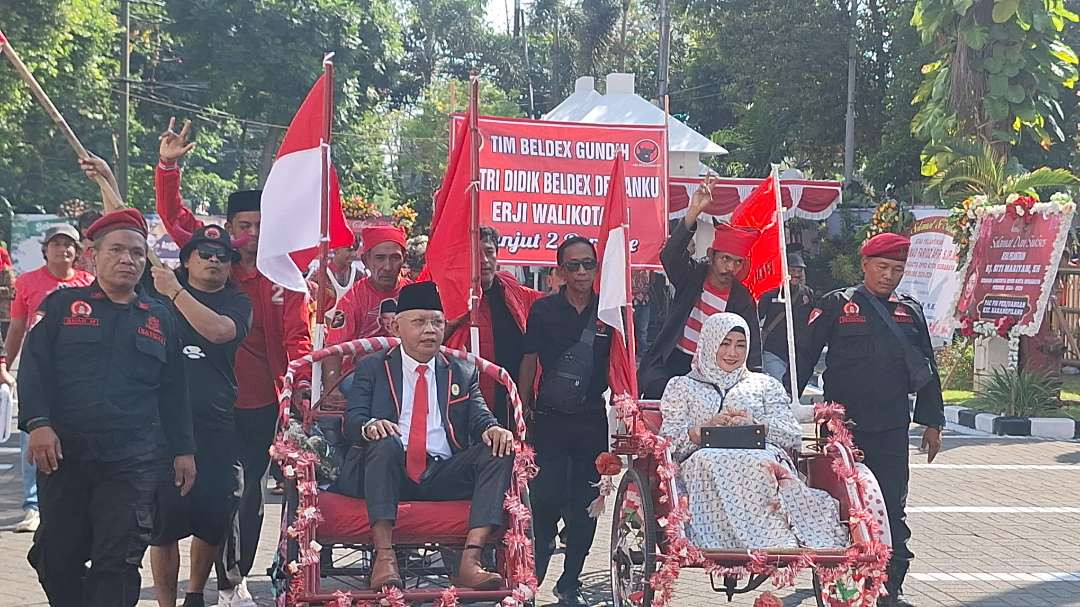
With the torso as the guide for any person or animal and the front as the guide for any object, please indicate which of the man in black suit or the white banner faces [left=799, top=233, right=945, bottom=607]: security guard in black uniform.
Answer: the white banner

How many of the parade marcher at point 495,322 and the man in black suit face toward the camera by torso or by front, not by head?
2

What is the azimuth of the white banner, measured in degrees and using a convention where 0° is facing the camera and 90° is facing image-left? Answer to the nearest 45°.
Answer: approximately 0°

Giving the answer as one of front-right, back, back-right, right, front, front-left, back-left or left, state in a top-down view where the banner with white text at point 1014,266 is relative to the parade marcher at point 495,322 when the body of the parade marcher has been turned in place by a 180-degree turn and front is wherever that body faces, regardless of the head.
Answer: front-right

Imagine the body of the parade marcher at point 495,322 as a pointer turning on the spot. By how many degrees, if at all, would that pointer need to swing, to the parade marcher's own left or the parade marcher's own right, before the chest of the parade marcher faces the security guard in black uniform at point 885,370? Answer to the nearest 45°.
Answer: approximately 90° to the parade marcher's own left

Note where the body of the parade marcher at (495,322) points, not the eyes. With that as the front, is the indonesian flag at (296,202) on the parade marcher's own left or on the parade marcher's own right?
on the parade marcher's own right

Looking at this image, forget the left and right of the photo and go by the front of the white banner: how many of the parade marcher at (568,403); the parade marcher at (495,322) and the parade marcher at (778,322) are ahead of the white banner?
3

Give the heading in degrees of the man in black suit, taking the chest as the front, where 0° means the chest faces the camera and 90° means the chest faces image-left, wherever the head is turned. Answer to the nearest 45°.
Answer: approximately 0°
